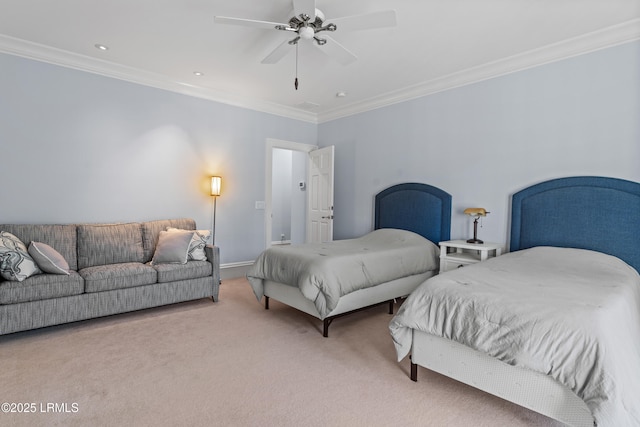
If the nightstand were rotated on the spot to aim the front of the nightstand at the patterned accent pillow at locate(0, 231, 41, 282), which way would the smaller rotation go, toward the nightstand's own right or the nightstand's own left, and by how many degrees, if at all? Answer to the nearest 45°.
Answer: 0° — it already faces it

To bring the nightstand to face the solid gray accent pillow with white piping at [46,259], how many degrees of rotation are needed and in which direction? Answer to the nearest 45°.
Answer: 0° — it already faces it

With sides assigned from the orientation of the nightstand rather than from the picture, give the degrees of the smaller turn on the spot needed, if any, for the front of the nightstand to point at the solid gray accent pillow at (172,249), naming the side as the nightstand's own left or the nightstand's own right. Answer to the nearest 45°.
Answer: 0° — it already faces it

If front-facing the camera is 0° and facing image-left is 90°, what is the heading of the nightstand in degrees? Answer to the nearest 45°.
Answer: approximately 45°

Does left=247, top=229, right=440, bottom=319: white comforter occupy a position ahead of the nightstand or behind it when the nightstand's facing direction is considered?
ahead

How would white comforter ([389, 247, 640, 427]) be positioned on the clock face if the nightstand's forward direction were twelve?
The white comforter is roughly at 10 o'clock from the nightstand.

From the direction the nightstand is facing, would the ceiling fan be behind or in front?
in front
